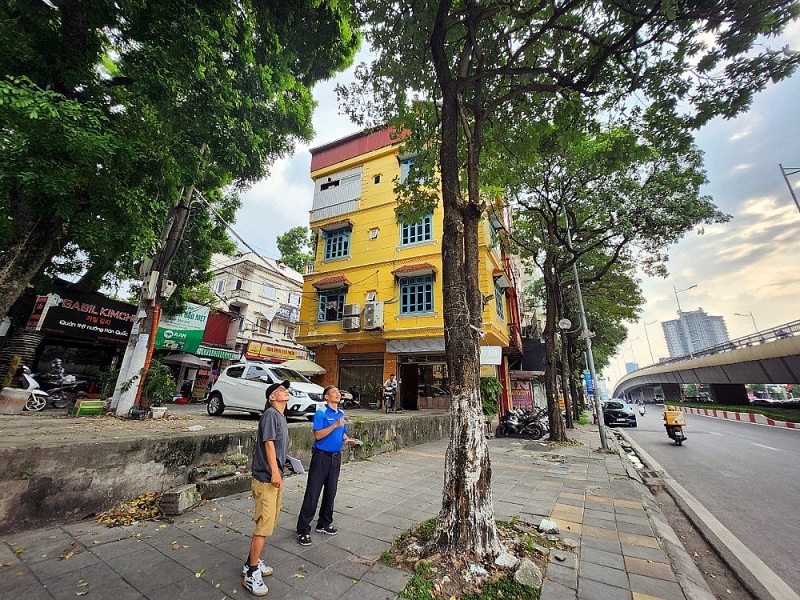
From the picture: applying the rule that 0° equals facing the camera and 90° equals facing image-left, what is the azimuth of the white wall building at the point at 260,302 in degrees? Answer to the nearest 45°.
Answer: approximately 315°

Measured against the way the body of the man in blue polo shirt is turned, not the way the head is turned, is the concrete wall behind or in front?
behind

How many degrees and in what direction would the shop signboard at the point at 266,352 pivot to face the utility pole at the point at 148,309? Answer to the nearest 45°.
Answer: approximately 45° to its right

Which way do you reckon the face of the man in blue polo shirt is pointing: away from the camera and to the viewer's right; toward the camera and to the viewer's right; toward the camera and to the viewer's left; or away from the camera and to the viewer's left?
toward the camera and to the viewer's right

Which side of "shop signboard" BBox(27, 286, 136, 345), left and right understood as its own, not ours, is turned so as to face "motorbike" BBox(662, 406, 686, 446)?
front

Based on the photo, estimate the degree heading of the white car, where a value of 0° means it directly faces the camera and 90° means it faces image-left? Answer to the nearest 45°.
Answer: approximately 315°

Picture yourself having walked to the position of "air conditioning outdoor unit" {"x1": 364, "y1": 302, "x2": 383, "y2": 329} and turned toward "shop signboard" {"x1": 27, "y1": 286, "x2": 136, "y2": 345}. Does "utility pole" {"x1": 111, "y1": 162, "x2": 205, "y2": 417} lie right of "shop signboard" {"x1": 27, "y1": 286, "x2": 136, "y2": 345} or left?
left

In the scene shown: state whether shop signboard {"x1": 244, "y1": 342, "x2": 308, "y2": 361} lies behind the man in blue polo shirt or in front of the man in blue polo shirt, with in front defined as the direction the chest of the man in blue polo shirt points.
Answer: behind

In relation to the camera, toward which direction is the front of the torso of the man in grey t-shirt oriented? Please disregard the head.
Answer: to the viewer's right

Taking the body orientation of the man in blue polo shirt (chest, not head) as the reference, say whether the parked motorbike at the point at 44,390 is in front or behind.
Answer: behind

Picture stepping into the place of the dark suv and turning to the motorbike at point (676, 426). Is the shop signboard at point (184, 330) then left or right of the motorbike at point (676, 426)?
right

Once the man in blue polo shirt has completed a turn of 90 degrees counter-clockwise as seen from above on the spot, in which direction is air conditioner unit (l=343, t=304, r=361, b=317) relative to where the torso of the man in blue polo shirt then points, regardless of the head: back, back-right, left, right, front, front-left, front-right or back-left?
front-left
